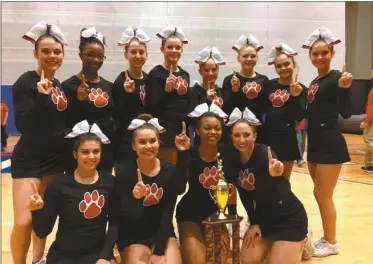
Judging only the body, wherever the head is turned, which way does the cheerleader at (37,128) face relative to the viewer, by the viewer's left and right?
facing the viewer and to the right of the viewer

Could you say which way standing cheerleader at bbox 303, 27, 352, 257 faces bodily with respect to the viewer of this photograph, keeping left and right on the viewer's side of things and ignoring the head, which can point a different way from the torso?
facing the viewer and to the left of the viewer

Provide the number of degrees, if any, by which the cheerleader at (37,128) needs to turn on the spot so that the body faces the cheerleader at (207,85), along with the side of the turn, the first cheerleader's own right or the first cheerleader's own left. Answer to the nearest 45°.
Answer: approximately 45° to the first cheerleader's own left

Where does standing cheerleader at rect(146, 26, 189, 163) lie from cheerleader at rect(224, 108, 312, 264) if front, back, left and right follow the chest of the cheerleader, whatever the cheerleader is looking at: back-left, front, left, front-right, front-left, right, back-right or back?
right

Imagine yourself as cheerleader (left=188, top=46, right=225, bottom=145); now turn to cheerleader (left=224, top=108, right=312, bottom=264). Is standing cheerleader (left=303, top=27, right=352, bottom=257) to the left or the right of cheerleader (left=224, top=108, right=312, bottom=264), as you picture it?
left

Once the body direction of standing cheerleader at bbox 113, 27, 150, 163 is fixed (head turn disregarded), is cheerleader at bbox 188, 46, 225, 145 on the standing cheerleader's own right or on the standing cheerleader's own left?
on the standing cheerleader's own left

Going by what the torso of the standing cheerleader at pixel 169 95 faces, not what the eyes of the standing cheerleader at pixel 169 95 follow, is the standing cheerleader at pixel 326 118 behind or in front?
in front

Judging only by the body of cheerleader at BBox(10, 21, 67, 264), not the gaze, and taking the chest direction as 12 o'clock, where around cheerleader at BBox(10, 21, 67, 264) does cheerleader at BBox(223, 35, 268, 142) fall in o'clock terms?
cheerleader at BBox(223, 35, 268, 142) is roughly at 10 o'clock from cheerleader at BBox(10, 21, 67, 264).

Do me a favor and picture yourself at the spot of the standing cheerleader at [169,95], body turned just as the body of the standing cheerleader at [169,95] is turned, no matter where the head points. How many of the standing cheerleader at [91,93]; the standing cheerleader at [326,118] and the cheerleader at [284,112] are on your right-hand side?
1

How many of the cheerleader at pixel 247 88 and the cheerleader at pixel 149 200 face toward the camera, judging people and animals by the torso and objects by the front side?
2

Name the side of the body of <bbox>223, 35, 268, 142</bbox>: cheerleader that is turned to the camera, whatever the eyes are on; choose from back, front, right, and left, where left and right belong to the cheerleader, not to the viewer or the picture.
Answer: front
